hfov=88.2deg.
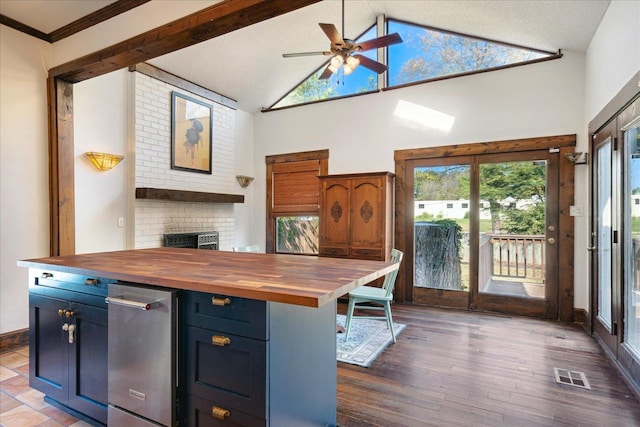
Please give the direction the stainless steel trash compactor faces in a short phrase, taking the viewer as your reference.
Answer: facing the viewer and to the left of the viewer

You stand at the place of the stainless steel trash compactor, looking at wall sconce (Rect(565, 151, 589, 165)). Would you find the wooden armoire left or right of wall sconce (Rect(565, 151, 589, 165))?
left

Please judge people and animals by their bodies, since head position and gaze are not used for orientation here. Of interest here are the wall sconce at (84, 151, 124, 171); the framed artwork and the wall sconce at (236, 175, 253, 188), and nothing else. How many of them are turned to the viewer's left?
0

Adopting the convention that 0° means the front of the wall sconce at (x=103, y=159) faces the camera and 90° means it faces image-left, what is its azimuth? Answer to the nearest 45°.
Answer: approximately 315°

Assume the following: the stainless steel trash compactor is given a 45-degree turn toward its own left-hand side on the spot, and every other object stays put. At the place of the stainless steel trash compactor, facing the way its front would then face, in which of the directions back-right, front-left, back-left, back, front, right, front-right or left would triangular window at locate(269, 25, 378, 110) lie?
back-left

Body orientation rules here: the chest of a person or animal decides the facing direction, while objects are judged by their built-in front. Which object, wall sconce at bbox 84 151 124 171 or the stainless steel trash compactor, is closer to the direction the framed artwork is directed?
the stainless steel trash compactor

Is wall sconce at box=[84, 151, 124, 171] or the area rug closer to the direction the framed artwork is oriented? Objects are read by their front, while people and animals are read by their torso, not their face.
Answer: the area rug

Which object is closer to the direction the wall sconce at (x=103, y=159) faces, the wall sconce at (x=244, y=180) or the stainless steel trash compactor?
the stainless steel trash compactor

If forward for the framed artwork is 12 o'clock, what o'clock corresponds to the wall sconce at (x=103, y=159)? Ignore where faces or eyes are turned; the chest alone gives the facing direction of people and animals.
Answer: The wall sconce is roughly at 3 o'clock from the framed artwork.

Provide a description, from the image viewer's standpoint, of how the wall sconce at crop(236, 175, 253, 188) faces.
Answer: facing the viewer and to the right of the viewer
